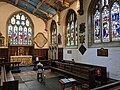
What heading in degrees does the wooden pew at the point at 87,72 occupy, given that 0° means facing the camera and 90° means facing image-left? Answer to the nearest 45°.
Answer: approximately 45°

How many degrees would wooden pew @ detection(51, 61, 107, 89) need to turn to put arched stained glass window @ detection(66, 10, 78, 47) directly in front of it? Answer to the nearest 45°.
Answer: approximately 135° to its right
